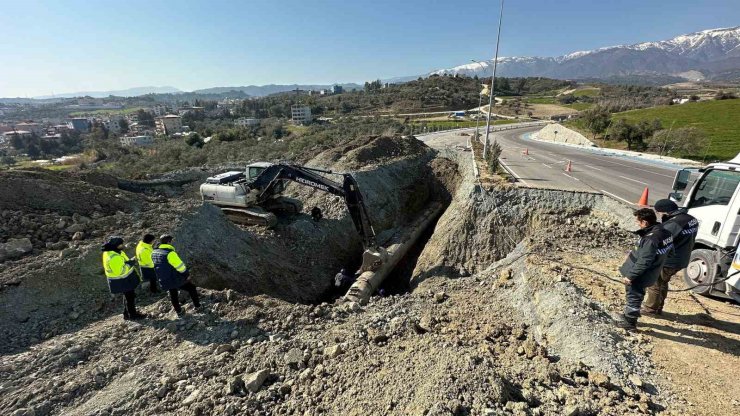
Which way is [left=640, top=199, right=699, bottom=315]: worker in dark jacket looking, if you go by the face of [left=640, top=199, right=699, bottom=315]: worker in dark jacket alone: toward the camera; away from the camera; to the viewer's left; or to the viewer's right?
to the viewer's left

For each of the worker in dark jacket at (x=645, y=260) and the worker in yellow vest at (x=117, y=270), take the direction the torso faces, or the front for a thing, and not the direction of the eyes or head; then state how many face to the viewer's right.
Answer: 1

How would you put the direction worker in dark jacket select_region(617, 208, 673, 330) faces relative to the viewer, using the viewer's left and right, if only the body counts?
facing to the left of the viewer

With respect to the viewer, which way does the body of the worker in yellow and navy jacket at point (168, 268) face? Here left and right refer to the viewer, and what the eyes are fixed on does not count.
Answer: facing away from the viewer and to the right of the viewer

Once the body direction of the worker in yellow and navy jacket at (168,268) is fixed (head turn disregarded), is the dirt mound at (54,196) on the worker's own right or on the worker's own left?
on the worker's own left

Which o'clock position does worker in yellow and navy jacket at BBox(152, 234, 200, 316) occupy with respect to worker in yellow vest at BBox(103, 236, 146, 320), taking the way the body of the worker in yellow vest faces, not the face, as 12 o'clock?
The worker in yellow and navy jacket is roughly at 1 o'clock from the worker in yellow vest.

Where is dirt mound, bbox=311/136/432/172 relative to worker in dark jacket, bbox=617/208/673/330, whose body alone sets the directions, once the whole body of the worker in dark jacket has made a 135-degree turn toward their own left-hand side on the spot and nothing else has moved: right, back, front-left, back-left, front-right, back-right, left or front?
back

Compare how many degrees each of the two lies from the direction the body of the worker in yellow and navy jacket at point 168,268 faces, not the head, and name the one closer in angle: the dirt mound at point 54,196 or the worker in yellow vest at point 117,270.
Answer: the dirt mound

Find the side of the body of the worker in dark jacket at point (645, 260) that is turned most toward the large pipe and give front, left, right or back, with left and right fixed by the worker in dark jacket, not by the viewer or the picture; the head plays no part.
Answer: front

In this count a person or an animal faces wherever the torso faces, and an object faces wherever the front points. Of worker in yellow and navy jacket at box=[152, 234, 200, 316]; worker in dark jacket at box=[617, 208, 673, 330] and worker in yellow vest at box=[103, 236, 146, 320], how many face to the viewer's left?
1

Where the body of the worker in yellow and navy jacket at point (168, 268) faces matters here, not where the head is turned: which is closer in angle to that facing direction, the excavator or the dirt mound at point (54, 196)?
the excavator

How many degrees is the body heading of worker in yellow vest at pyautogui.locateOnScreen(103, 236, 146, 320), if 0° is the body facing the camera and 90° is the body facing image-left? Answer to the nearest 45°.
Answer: approximately 270°

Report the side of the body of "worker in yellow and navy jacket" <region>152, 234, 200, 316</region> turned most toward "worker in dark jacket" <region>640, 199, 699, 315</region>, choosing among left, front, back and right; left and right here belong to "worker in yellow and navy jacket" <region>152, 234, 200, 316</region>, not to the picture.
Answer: right

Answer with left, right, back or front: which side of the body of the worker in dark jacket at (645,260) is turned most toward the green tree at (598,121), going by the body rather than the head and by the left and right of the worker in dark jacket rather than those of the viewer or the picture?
right

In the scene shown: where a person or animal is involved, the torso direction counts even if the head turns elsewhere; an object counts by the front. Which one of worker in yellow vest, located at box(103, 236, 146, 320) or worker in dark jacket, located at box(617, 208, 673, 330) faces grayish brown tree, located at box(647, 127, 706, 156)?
the worker in yellow vest

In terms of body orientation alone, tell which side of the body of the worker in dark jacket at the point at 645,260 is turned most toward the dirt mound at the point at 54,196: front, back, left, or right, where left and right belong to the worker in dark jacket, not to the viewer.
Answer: front

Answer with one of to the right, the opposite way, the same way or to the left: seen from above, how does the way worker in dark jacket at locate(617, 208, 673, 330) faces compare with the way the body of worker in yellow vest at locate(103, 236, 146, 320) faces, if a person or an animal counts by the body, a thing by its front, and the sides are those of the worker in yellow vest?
to the left
